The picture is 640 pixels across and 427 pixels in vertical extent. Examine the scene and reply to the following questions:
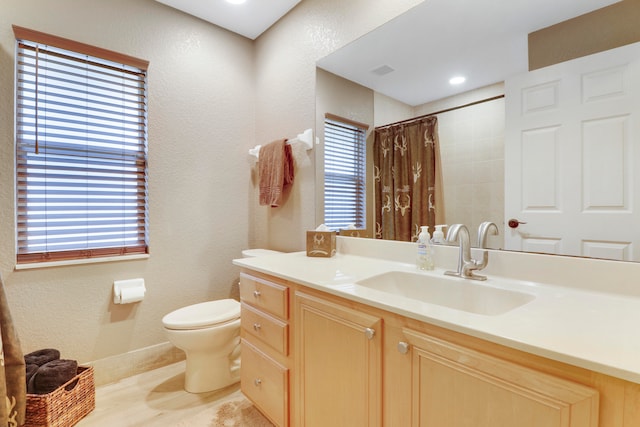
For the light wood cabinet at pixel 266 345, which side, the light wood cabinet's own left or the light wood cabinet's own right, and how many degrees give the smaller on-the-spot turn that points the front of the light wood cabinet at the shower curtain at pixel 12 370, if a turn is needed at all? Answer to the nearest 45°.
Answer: approximately 45° to the light wood cabinet's own right

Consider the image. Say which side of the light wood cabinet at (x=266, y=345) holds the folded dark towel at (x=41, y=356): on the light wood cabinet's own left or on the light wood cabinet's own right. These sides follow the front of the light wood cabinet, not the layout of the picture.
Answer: on the light wood cabinet's own right

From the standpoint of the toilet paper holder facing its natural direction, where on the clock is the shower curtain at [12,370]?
The shower curtain is roughly at 3 o'clock from the toilet paper holder.

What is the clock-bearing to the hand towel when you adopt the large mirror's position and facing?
The hand towel is roughly at 2 o'clock from the large mirror.

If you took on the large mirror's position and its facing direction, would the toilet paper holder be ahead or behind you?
ahead

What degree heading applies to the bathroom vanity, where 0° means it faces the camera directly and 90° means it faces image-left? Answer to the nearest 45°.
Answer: approximately 45°

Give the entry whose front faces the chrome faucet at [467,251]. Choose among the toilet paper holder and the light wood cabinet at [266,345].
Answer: the toilet paper holder

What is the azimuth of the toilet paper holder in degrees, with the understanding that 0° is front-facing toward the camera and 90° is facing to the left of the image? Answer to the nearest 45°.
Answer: approximately 315°

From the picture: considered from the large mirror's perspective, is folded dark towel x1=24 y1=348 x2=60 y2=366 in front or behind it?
in front

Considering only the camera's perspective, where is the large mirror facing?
facing the viewer and to the left of the viewer
